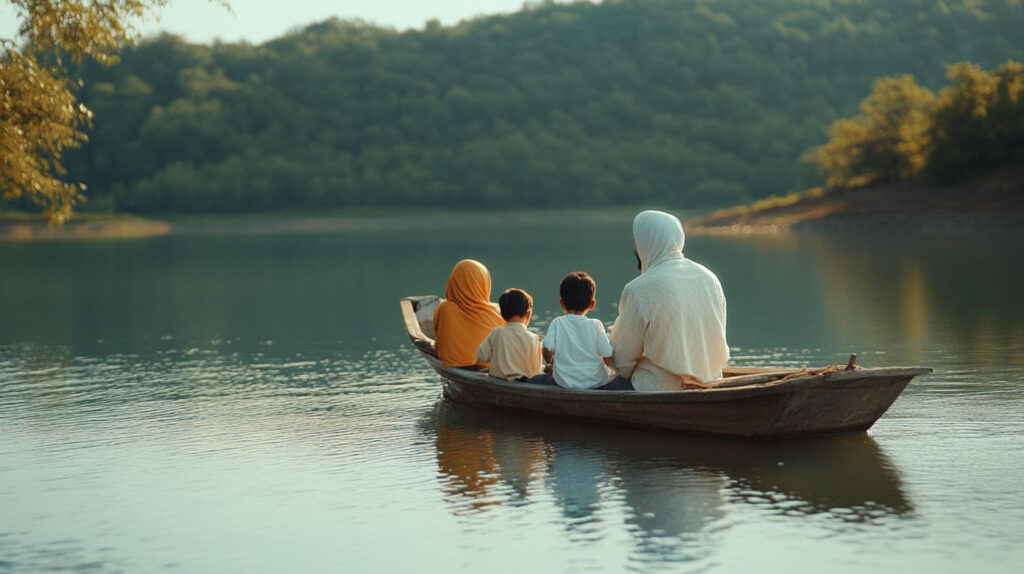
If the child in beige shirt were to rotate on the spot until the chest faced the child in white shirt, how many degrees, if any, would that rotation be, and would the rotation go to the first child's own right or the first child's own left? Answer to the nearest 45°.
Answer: approximately 135° to the first child's own right

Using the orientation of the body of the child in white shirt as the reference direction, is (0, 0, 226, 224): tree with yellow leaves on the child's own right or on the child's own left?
on the child's own left

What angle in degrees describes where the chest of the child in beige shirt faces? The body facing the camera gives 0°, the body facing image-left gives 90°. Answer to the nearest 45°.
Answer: approximately 180°

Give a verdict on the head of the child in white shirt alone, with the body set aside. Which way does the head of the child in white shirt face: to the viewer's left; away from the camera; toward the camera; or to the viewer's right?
away from the camera

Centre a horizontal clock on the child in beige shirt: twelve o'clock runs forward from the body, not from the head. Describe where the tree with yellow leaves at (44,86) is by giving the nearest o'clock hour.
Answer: The tree with yellow leaves is roughly at 10 o'clock from the child in beige shirt.

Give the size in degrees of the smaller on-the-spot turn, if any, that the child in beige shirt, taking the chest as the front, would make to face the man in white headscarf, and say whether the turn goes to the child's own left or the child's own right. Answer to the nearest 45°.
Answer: approximately 135° to the child's own right

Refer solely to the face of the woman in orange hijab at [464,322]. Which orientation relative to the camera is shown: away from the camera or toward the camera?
away from the camera

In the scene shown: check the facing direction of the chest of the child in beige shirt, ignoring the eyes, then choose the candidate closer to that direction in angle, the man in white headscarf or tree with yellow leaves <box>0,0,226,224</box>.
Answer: the tree with yellow leaves

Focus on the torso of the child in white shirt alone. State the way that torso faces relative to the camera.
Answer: away from the camera

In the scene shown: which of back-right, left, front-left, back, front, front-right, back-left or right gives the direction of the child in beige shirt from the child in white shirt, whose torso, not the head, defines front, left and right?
front-left

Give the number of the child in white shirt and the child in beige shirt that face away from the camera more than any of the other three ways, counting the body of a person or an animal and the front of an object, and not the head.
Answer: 2
